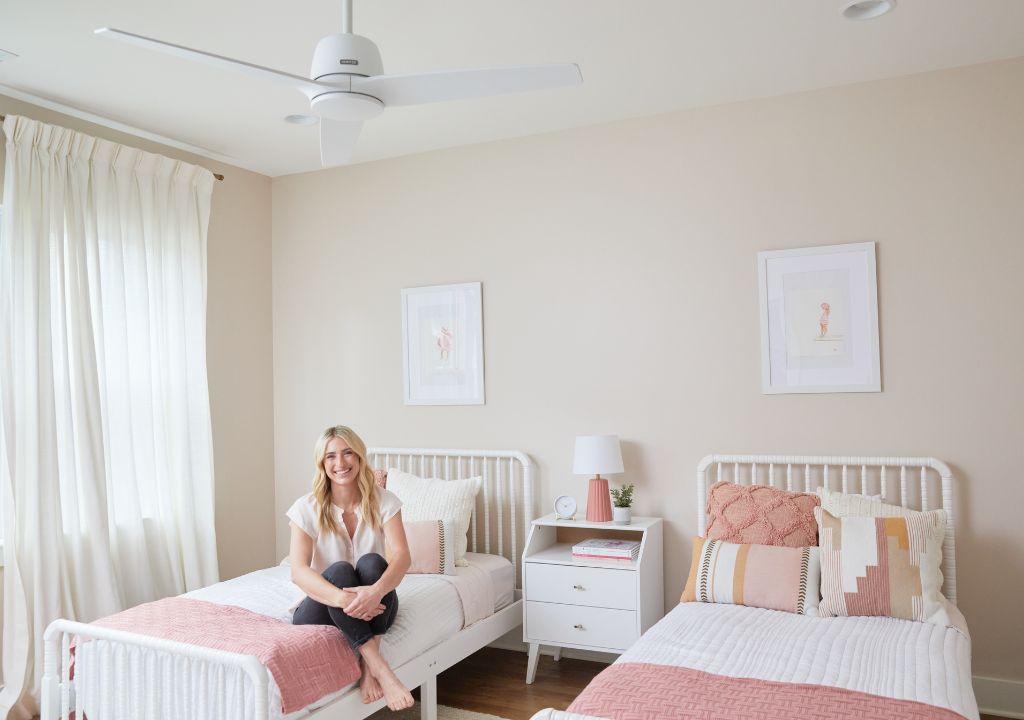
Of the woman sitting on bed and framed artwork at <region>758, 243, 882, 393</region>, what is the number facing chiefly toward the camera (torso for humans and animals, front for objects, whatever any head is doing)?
2

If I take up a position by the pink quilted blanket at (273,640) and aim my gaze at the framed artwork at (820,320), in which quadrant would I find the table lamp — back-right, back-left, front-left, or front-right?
front-left

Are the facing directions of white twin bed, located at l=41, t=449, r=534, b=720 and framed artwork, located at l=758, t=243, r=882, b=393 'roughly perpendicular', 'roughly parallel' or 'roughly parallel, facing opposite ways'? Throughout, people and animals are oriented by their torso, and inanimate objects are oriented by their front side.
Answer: roughly parallel

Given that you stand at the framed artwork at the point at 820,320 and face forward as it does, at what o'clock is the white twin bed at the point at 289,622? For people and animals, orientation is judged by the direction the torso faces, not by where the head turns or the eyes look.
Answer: The white twin bed is roughly at 2 o'clock from the framed artwork.

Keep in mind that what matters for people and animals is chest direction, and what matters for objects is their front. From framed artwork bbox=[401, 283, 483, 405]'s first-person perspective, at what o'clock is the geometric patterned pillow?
The geometric patterned pillow is roughly at 9 o'clock from the framed artwork.

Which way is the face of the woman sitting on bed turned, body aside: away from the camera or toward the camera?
toward the camera

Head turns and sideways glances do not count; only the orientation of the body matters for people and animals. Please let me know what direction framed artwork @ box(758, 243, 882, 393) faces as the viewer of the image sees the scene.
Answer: facing the viewer

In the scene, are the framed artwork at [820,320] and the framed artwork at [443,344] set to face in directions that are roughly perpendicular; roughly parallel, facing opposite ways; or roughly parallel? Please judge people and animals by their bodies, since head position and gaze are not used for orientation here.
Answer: roughly parallel

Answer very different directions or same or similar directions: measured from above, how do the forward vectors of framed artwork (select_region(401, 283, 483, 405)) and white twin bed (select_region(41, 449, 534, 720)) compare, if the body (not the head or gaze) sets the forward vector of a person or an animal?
same or similar directions

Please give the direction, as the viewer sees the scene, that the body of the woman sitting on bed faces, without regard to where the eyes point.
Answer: toward the camera

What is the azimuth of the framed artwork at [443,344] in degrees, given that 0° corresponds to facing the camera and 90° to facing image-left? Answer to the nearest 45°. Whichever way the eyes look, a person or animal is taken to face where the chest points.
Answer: approximately 45°

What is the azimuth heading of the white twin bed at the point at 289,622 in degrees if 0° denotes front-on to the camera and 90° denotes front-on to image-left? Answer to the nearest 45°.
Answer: approximately 45°

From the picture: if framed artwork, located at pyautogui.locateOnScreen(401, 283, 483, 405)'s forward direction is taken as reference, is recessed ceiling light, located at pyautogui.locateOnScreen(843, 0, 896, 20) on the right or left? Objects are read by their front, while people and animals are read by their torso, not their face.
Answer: on its left

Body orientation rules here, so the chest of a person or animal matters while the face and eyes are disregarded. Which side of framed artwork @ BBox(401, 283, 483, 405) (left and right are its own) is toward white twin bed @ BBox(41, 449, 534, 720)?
front

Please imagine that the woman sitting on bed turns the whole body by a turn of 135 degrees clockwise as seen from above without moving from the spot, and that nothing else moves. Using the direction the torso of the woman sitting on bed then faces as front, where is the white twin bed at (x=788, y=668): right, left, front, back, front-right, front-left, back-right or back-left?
back

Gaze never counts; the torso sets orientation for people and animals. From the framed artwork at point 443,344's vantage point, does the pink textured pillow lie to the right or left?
on its left

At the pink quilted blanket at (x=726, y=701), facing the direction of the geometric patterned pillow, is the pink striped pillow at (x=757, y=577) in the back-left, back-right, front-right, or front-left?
front-left
